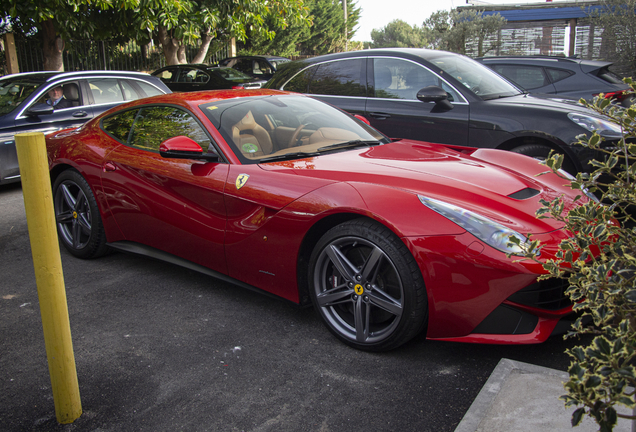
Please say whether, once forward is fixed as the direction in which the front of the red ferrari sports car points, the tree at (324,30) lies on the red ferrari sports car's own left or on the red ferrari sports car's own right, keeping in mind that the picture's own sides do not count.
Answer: on the red ferrari sports car's own left

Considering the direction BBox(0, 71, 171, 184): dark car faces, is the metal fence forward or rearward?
rearward

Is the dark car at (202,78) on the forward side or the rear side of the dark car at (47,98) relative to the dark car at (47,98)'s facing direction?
on the rear side

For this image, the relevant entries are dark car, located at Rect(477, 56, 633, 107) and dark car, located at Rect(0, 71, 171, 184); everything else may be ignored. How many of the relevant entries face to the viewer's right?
0

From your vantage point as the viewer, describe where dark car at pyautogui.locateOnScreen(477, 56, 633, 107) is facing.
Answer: facing away from the viewer and to the left of the viewer

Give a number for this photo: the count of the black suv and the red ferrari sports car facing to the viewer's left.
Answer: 0

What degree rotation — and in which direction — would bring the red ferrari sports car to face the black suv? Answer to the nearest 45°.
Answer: approximately 90° to its left

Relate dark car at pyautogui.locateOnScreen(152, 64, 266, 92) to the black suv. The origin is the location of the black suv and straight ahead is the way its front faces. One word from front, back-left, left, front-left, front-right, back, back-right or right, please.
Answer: back

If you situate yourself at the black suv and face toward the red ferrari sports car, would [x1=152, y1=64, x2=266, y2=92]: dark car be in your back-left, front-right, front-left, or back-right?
back-right

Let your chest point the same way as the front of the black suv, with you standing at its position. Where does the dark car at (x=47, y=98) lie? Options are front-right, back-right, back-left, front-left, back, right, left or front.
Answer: back-right

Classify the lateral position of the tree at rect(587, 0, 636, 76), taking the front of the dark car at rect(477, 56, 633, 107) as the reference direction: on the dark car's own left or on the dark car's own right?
on the dark car's own right

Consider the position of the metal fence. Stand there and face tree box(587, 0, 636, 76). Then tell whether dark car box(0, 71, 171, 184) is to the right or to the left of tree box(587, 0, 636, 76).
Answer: right

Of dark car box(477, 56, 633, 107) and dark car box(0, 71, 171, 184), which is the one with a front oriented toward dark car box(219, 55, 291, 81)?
dark car box(477, 56, 633, 107)

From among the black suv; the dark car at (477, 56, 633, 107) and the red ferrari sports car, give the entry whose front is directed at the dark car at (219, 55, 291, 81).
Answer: the dark car at (477, 56, 633, 107)
